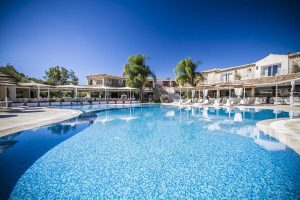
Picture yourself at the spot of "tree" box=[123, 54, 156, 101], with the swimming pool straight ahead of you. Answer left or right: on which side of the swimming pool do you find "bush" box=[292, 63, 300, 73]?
left

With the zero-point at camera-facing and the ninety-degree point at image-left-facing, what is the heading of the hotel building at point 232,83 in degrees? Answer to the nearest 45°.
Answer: approximately 0°

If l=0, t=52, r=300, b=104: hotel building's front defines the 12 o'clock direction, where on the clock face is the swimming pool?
The swimming pool is roughly at 1 o'clock from the hotel building.

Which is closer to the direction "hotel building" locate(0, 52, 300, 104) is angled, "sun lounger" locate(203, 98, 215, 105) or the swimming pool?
the swimming pool

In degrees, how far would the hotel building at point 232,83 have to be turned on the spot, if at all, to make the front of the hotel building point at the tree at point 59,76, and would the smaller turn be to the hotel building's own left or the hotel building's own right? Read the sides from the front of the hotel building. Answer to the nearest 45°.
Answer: approximately 45° to the hotel building's own right

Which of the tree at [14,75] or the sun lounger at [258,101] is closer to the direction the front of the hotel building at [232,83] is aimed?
the sun lounger

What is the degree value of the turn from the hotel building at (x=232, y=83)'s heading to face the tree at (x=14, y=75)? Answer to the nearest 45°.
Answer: approximately 90° to its right
